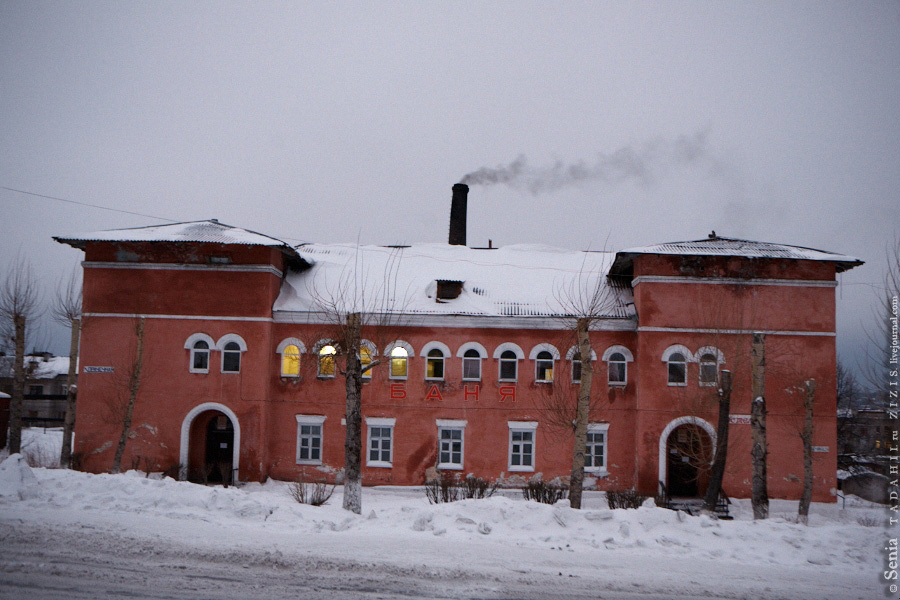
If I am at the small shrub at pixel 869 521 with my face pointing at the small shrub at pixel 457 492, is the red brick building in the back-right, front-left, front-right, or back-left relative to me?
front-right

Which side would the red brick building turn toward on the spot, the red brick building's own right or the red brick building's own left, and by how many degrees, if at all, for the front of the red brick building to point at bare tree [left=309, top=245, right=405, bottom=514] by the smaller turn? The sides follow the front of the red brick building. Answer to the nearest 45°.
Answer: approximately 90° to the red brick building's own right

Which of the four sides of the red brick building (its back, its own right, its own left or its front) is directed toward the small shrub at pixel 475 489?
front

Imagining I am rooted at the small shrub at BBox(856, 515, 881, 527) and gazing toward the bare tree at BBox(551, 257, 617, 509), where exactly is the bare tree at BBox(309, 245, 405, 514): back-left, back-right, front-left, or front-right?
front-left

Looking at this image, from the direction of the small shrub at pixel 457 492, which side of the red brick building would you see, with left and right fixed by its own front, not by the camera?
front

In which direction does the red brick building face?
toward the camera

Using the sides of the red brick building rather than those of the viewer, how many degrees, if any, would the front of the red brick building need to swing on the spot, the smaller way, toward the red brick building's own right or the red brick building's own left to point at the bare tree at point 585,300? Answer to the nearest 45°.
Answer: approximately 90° to the red brick building's own left
